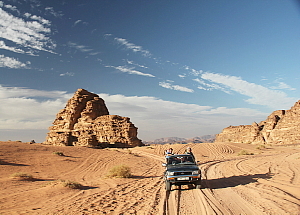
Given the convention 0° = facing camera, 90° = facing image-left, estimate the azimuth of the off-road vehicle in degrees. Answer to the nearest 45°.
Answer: approximately 0°

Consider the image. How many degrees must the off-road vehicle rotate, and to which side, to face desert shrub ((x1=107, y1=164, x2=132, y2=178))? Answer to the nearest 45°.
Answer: approximately 135° to its right
